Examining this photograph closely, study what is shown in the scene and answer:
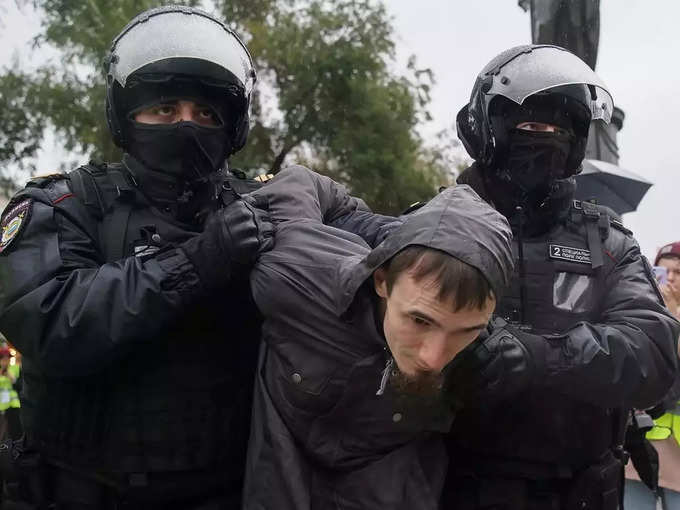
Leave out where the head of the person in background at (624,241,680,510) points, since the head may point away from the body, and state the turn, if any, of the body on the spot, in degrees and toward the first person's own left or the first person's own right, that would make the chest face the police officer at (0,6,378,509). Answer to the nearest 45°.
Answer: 0° — they already face them

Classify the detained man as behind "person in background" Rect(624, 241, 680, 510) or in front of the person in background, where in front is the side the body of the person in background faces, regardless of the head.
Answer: in front

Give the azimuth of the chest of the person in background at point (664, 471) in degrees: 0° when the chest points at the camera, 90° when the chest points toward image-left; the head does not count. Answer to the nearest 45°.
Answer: approximately 45°
